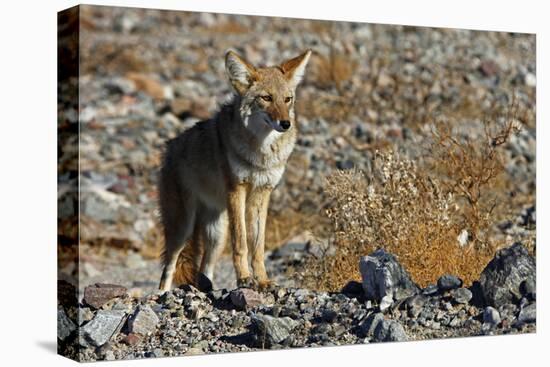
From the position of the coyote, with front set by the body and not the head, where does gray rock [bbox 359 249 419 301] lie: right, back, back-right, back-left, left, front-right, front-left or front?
front-left

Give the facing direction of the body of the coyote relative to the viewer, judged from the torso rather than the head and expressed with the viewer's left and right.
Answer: facing the viewer and to the right of the viewer

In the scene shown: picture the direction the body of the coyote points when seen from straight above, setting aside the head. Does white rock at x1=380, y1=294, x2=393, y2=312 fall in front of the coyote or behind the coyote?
in front

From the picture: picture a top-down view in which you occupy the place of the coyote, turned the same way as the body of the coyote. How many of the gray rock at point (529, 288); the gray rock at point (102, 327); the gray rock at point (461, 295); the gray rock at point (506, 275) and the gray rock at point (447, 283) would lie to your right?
1

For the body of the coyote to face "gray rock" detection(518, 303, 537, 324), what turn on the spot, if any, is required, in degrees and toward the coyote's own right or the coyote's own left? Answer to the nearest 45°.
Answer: approximately 45° to the coyote's own left

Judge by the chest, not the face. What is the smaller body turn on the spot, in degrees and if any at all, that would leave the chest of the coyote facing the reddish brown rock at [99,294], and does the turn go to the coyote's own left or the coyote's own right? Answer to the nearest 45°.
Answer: approximately 90° to the coyote's own right

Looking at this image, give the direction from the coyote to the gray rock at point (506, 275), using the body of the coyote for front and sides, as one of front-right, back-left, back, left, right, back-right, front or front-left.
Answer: front-left

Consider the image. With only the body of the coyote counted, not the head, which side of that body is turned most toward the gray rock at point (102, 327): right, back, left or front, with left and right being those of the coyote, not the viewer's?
right
